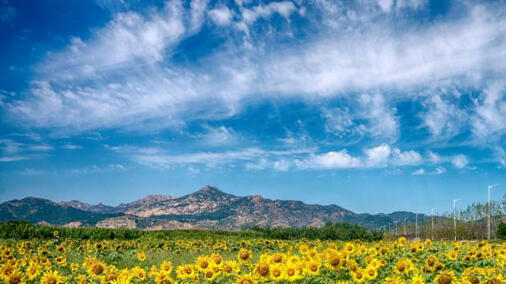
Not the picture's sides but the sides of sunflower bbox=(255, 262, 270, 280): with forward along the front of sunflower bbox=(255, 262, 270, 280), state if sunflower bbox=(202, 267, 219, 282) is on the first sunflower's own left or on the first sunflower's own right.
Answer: on the first sunflower's own right

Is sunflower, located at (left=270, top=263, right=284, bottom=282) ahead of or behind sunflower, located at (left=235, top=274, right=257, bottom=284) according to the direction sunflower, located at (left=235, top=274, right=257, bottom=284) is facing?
behind

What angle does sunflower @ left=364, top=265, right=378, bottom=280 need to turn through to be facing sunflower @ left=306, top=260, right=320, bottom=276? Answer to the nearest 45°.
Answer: approximately 45° to its right

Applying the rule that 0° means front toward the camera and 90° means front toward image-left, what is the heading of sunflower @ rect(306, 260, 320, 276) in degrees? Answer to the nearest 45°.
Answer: approximately 0°

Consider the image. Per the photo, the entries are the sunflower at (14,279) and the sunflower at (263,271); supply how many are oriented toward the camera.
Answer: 2

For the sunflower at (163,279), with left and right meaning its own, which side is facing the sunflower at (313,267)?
left

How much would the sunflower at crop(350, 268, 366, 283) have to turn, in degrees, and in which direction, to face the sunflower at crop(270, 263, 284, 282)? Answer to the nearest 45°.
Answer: approximately 45° to its right
